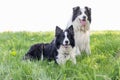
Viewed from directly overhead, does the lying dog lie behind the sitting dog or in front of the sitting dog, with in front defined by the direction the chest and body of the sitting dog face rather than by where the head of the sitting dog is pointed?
in front

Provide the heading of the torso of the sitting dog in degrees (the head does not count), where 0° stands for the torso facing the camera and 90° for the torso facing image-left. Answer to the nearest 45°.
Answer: approximately 0°

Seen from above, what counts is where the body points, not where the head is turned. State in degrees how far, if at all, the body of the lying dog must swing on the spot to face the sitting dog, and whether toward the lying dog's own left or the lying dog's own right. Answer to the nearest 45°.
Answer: approximately 90° to the lying dog's own left

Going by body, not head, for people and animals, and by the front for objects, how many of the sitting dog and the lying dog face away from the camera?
0

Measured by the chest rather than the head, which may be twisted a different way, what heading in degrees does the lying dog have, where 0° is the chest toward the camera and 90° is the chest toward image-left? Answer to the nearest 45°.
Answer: approximately 315°
